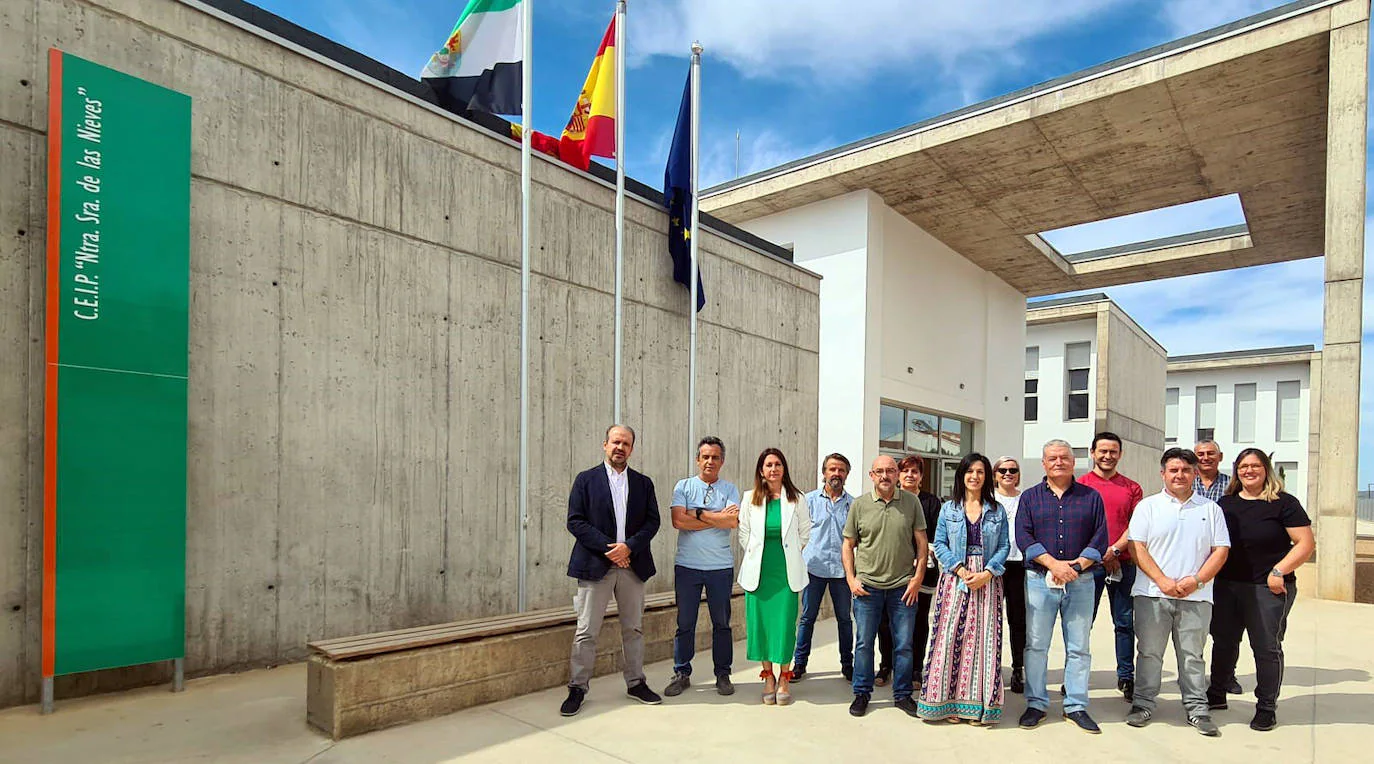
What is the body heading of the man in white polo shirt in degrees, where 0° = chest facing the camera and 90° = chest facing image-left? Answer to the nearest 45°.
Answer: approximately 0°

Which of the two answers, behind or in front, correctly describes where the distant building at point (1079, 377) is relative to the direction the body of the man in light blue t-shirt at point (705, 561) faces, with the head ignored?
behind

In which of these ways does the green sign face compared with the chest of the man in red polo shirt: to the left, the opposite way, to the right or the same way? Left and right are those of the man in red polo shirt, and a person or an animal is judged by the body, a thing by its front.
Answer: to the left

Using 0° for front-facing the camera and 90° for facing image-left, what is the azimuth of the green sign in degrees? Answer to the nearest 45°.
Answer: approximately 315°

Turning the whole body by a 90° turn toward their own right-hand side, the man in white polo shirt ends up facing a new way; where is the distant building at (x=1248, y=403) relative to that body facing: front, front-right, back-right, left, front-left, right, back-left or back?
right
